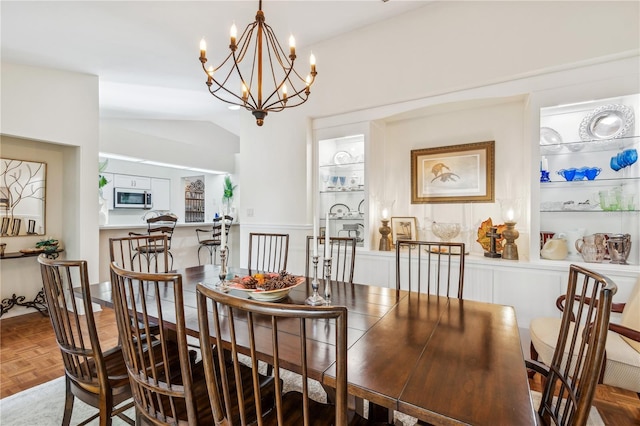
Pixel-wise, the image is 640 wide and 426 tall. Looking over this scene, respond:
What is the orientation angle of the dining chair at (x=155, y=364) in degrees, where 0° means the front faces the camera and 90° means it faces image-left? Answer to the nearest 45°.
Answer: approximately 225°

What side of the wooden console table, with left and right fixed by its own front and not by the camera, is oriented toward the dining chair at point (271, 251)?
front

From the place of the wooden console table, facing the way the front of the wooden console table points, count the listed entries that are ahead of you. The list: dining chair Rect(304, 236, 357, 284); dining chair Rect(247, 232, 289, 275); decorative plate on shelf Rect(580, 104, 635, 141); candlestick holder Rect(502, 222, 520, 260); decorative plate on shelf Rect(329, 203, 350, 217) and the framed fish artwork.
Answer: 6

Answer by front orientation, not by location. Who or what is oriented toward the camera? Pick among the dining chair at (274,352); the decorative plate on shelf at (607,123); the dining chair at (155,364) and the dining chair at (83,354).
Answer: the decorative plate on shelf

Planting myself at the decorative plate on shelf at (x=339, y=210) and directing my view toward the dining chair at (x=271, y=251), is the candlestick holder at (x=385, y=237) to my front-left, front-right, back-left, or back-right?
back-left

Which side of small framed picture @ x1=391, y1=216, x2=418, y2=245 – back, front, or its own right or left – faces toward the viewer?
front

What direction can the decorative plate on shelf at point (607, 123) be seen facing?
toward the camera

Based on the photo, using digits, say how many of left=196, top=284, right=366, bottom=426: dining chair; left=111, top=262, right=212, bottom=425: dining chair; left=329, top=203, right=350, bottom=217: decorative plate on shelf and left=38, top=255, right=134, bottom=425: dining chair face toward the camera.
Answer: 1

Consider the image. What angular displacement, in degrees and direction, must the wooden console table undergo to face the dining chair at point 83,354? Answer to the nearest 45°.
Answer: approximately 45° to its right

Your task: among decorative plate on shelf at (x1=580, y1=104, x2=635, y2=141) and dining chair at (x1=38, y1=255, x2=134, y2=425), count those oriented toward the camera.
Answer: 1

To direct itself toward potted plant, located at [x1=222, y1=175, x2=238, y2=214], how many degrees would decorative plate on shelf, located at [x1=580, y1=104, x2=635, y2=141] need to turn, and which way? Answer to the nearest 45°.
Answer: approximately 90° to its right

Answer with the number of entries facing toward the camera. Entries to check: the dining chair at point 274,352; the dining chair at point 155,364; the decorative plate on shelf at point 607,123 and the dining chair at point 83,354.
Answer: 1
